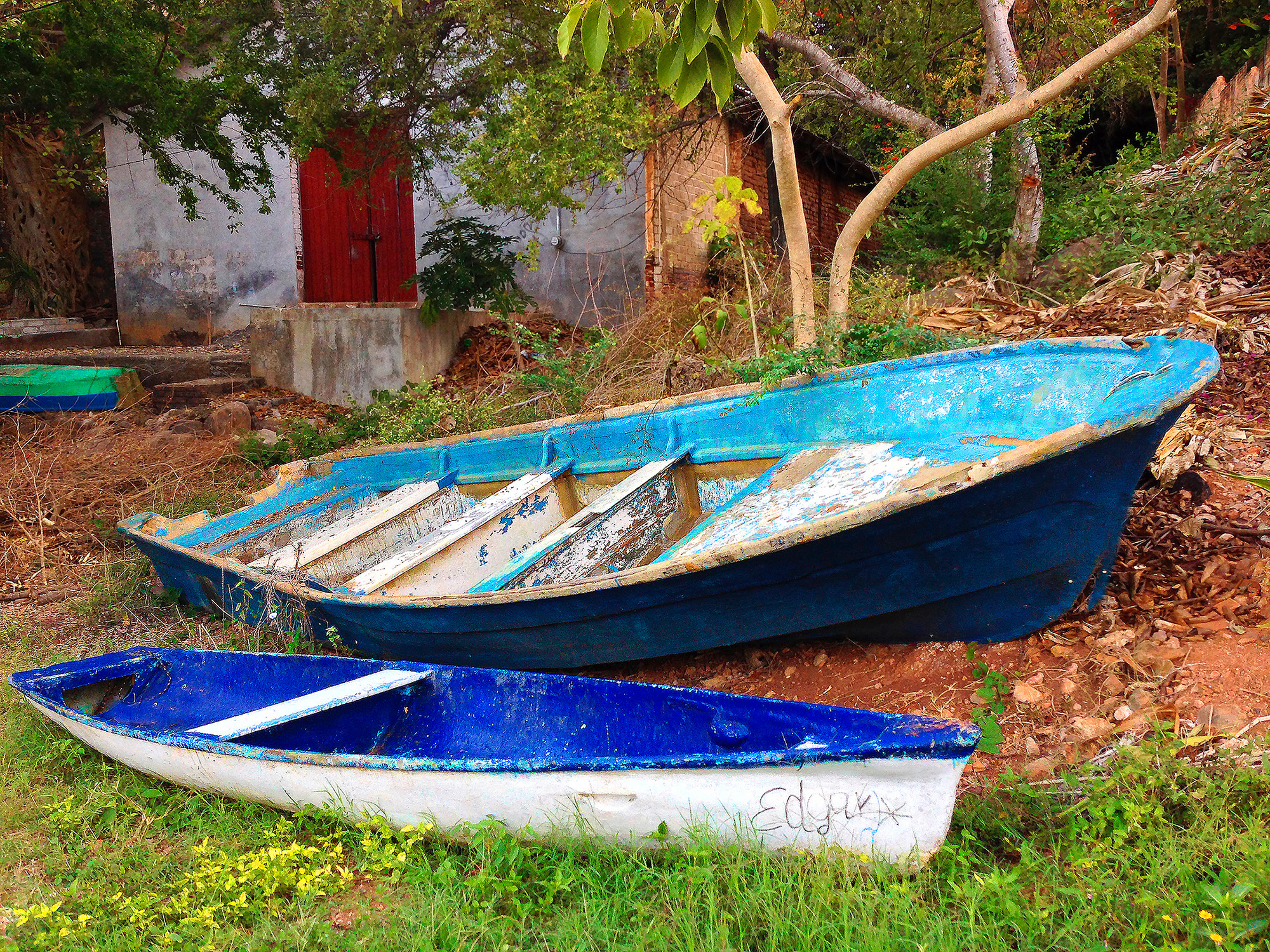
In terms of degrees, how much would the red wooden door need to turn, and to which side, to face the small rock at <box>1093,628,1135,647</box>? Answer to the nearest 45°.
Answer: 0° — it already faces it

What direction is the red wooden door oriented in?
toward the camera

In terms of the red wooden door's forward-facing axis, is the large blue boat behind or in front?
in front

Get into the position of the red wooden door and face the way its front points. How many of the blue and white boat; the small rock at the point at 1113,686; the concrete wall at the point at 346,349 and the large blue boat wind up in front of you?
4

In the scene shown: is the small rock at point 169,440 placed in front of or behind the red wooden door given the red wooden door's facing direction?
in front

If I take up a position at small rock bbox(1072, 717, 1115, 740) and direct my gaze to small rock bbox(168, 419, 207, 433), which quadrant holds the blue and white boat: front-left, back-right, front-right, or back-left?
front-left

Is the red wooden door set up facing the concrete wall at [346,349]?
yes

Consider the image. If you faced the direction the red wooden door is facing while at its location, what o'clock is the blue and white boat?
The blue and white boat is roughly at 12 o'clock from the red wooden door.

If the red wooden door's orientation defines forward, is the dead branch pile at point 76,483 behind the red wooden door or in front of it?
in front

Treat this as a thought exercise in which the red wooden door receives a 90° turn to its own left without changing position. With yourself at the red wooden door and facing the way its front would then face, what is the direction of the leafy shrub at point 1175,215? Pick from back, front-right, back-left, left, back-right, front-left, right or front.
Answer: front-right

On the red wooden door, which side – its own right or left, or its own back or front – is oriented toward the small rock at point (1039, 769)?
front
